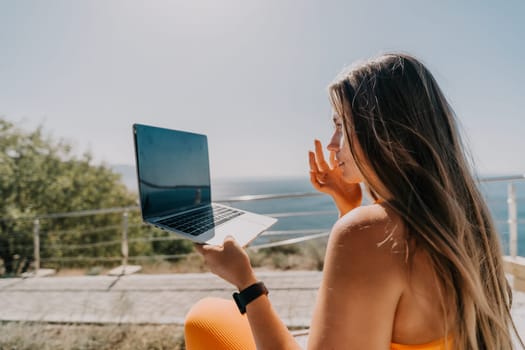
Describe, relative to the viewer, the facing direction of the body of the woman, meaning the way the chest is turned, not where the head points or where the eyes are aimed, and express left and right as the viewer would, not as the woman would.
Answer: facing away from the viewer and to the left of the viewer

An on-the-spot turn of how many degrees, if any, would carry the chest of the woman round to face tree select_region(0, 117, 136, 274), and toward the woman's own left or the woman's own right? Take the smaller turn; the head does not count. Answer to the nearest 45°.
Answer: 0° — they already face it
